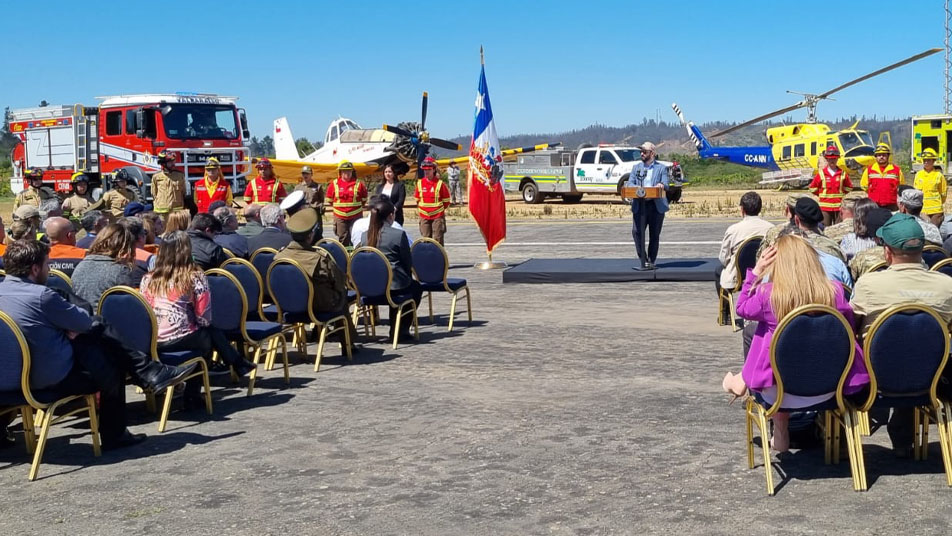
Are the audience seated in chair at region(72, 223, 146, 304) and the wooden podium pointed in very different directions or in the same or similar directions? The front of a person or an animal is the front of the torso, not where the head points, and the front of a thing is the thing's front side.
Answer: very different directions

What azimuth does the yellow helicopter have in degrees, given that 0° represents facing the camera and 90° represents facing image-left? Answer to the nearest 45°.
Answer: approximately 315°

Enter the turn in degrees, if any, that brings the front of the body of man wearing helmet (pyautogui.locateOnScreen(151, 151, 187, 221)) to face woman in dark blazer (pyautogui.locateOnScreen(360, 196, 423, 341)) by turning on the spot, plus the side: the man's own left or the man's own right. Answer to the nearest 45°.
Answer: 0° — they already face them

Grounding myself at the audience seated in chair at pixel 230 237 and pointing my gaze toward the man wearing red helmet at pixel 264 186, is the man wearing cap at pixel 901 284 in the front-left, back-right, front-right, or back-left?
back-right

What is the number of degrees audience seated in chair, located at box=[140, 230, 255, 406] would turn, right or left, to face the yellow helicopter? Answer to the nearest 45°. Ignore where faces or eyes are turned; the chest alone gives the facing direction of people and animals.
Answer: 0° — they already face it

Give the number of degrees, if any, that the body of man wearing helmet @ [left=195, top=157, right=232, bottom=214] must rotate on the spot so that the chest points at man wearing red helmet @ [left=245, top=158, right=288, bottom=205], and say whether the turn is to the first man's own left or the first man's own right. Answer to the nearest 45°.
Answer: approximately 45° to the first man's own left

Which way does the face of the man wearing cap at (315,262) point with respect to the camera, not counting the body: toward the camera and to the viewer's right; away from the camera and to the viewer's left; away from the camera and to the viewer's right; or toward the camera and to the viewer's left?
away from the camera and to the viewer's right

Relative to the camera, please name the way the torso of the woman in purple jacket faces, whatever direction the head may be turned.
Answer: away from the camera

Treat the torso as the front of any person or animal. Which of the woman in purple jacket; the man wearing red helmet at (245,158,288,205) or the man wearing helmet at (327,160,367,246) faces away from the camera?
the woman in purple jacket

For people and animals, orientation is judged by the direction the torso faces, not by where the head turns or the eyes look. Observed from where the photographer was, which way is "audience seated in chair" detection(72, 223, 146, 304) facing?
facing away from the viewer and to the right of the viewer

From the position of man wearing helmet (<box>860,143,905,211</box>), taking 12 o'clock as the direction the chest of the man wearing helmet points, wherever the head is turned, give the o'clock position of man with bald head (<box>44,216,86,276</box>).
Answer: The man with bald head is roughly at 1 o'clock from the man wearing helmet.

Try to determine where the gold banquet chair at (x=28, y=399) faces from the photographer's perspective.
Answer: facing away from the viewer and to the right of the viewer
